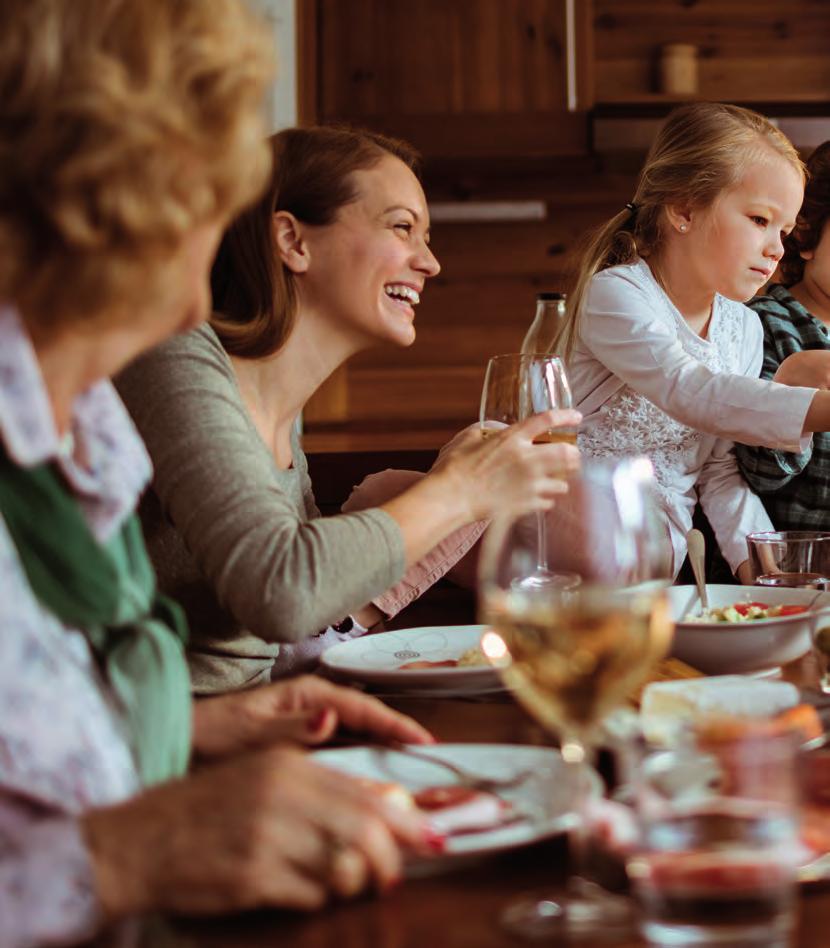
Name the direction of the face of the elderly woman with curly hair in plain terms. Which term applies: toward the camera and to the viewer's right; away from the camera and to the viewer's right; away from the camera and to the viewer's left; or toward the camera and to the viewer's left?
away from the camera and to the viewer's right

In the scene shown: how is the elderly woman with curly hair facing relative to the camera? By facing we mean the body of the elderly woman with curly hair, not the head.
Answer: to the viewer's right

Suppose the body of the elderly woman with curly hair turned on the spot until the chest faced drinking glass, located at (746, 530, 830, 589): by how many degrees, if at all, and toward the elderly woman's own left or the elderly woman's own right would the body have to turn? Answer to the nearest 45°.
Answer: approximately 45° to the elderly woman's own left

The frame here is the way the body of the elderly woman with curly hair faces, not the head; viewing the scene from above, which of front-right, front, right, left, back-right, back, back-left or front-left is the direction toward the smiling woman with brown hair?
left

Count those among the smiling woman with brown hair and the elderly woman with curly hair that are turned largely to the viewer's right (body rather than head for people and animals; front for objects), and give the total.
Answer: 2

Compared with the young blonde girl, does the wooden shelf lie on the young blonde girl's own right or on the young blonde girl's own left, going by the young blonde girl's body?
on the young blonde girl's own left

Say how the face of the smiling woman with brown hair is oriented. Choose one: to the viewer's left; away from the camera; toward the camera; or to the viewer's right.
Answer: to the viewer's right

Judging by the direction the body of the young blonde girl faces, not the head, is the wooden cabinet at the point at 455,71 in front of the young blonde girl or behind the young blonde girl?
behind

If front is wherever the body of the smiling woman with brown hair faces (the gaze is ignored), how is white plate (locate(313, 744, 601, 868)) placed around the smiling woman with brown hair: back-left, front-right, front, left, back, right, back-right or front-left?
right

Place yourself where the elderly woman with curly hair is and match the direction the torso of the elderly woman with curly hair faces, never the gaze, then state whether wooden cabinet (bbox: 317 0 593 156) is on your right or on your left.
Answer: on your left

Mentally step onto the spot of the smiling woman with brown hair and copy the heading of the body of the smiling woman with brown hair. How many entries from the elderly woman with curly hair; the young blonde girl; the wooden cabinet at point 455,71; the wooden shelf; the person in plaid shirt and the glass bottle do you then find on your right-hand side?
1

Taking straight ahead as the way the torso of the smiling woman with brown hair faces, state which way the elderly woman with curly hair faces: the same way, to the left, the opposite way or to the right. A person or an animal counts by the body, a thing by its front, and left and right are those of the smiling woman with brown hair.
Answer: the same way

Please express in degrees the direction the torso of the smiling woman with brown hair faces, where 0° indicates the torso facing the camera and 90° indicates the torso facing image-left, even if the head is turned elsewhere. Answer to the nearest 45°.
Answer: approximately 270°
